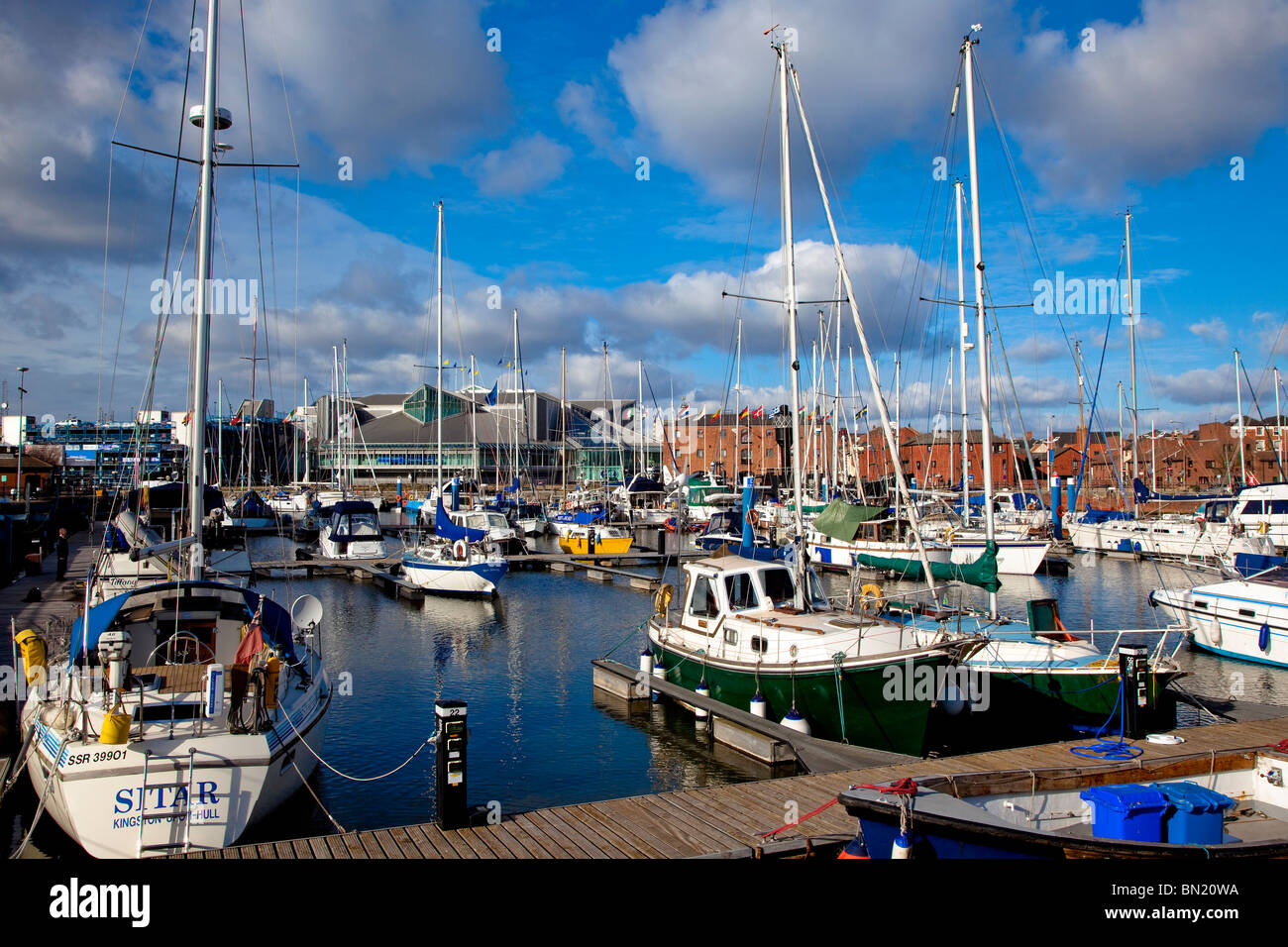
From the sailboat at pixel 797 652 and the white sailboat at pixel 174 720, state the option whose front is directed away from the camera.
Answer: the white sailboat

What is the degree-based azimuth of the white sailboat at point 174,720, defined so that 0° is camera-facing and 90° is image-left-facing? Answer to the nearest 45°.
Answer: approximately 180°

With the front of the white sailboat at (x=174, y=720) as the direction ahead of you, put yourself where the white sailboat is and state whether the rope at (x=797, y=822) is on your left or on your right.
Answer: on your right

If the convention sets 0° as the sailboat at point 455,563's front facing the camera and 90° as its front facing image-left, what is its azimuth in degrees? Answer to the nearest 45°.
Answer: approximately 135°

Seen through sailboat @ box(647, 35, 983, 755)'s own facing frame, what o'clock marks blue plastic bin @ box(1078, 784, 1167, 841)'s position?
The blue plastic bin is roughly at 1 o'clock from the sailboat.

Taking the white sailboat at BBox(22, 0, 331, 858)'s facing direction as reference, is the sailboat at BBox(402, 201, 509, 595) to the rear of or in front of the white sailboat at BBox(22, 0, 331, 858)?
in front

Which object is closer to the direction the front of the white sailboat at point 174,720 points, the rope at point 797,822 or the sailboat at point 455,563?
the sailboat
